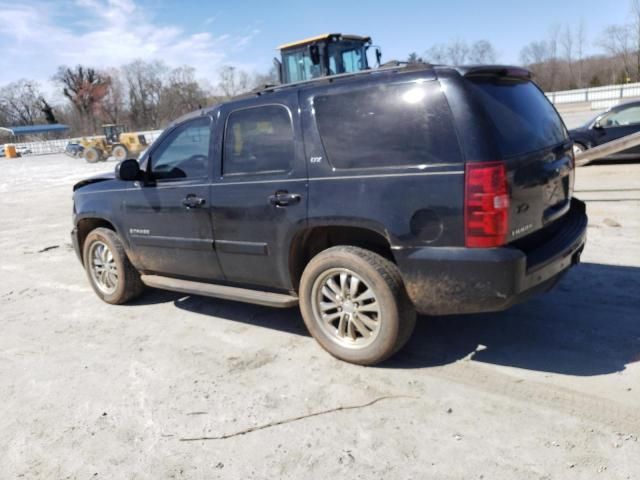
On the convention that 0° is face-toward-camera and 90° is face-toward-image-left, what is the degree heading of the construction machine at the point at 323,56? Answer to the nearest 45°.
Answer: approximately 315°

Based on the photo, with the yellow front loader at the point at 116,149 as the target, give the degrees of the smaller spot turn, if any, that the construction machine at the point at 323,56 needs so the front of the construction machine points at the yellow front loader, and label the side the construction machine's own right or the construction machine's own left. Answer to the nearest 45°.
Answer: approximately 180°

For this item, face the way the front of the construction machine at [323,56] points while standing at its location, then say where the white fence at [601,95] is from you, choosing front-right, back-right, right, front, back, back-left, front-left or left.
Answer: left

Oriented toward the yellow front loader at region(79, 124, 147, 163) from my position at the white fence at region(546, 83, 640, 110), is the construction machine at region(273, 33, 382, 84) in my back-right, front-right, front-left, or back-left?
front-left

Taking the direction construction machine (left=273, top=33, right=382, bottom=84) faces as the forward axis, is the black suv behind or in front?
in front

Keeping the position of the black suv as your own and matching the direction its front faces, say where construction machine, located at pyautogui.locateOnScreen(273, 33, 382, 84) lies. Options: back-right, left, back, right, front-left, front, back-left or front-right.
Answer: front-right

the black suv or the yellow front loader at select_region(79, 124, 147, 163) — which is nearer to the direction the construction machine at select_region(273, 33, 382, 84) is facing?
the black suv

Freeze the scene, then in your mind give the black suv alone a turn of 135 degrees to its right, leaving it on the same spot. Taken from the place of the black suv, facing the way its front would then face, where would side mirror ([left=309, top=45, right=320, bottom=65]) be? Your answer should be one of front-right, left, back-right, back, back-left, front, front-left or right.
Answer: left

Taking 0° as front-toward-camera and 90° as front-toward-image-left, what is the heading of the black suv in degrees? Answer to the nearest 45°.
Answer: approximately 135°

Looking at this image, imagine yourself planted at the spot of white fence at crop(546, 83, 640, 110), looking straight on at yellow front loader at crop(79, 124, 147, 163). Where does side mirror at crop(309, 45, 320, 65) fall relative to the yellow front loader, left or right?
left
